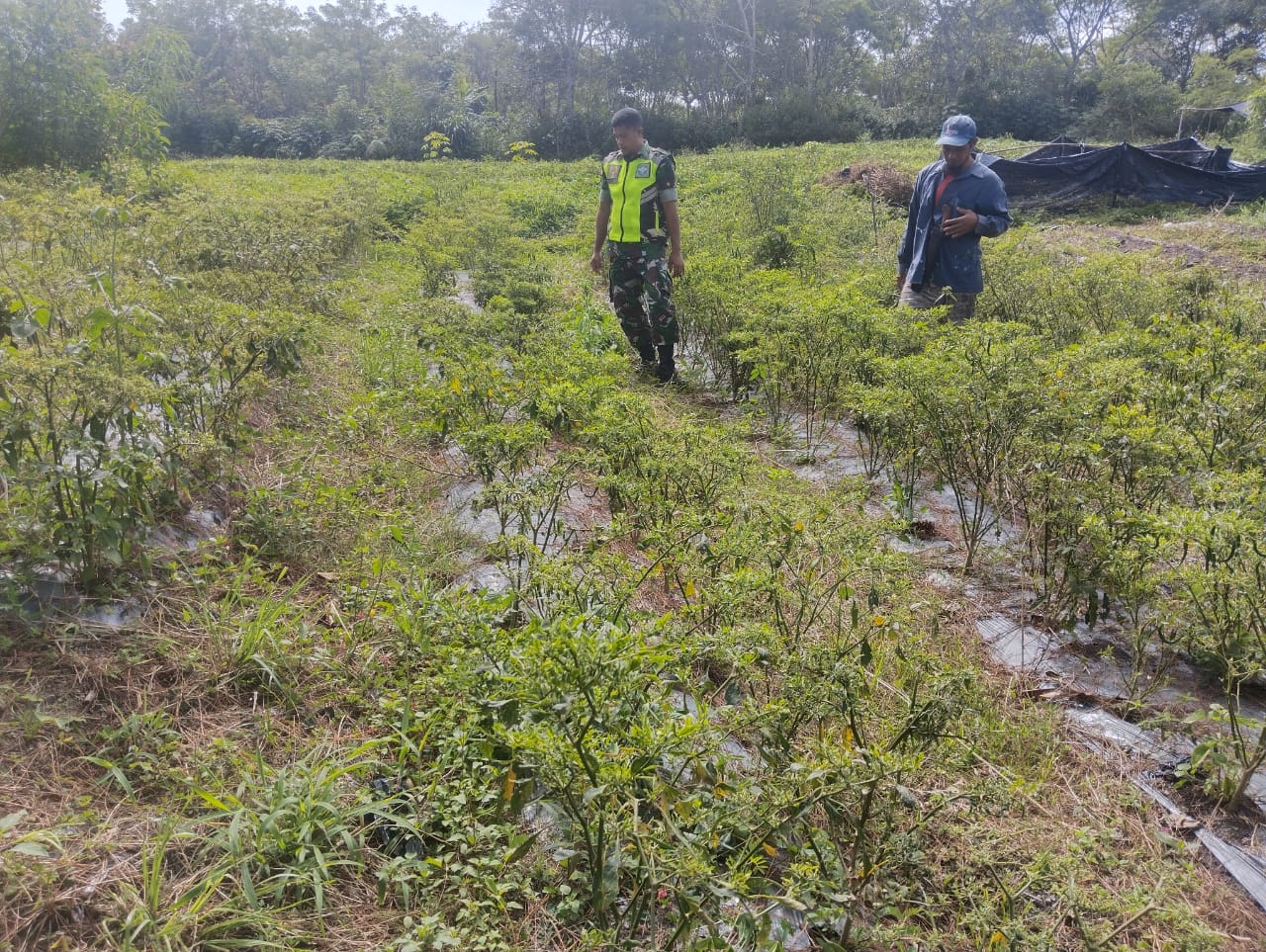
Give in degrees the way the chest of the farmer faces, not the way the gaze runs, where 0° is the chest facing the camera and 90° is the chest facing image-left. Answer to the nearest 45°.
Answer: approximately 45°

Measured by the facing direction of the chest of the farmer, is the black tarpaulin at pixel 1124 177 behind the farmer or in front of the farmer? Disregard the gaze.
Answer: behind

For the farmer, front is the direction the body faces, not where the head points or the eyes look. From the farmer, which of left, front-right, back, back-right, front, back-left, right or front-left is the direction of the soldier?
front-right

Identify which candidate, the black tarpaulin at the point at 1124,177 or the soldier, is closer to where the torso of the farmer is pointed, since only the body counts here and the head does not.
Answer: the soldier
